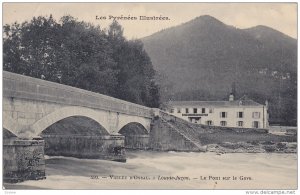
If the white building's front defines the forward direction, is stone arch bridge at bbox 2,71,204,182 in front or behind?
in front

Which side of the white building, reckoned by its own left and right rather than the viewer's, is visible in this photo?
front
